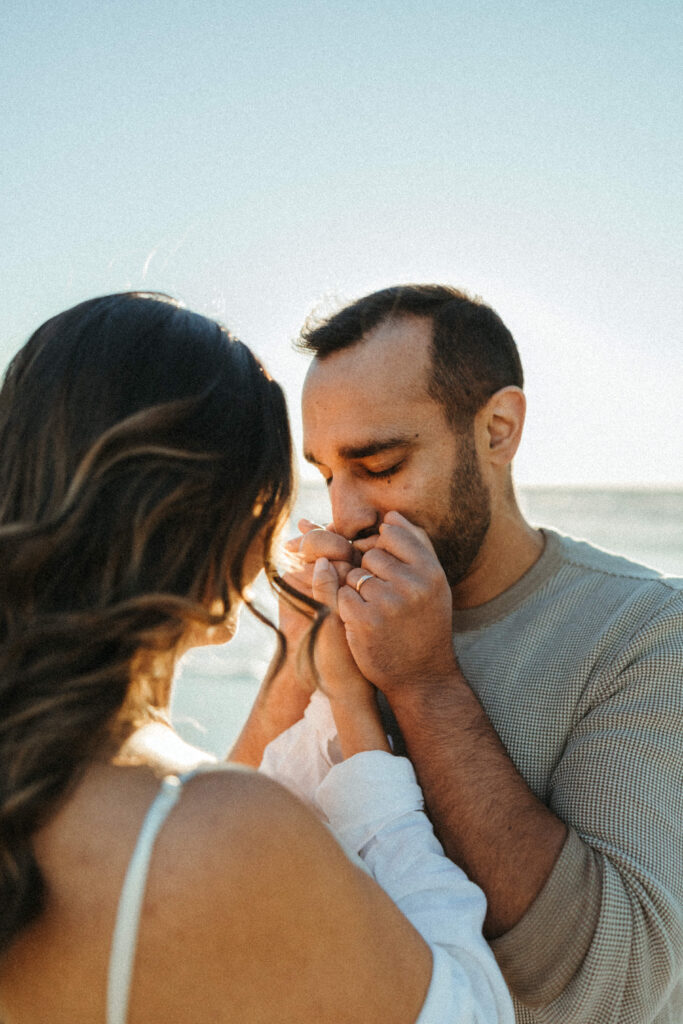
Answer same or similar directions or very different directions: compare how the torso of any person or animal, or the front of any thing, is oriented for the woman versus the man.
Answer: very different directions

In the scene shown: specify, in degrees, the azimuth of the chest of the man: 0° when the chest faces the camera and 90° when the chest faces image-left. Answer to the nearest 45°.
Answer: approximately 45°

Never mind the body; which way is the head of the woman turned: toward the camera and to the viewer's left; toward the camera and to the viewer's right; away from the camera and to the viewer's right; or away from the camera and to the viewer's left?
away from the camera and to the viewer's right

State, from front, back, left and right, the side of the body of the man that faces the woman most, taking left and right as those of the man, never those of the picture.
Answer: front

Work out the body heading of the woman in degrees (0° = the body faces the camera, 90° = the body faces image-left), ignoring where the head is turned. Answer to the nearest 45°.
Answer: approximately 225°

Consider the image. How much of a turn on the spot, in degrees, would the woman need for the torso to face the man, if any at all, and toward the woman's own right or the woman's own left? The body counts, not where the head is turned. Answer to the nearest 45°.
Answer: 0° — they already face them
